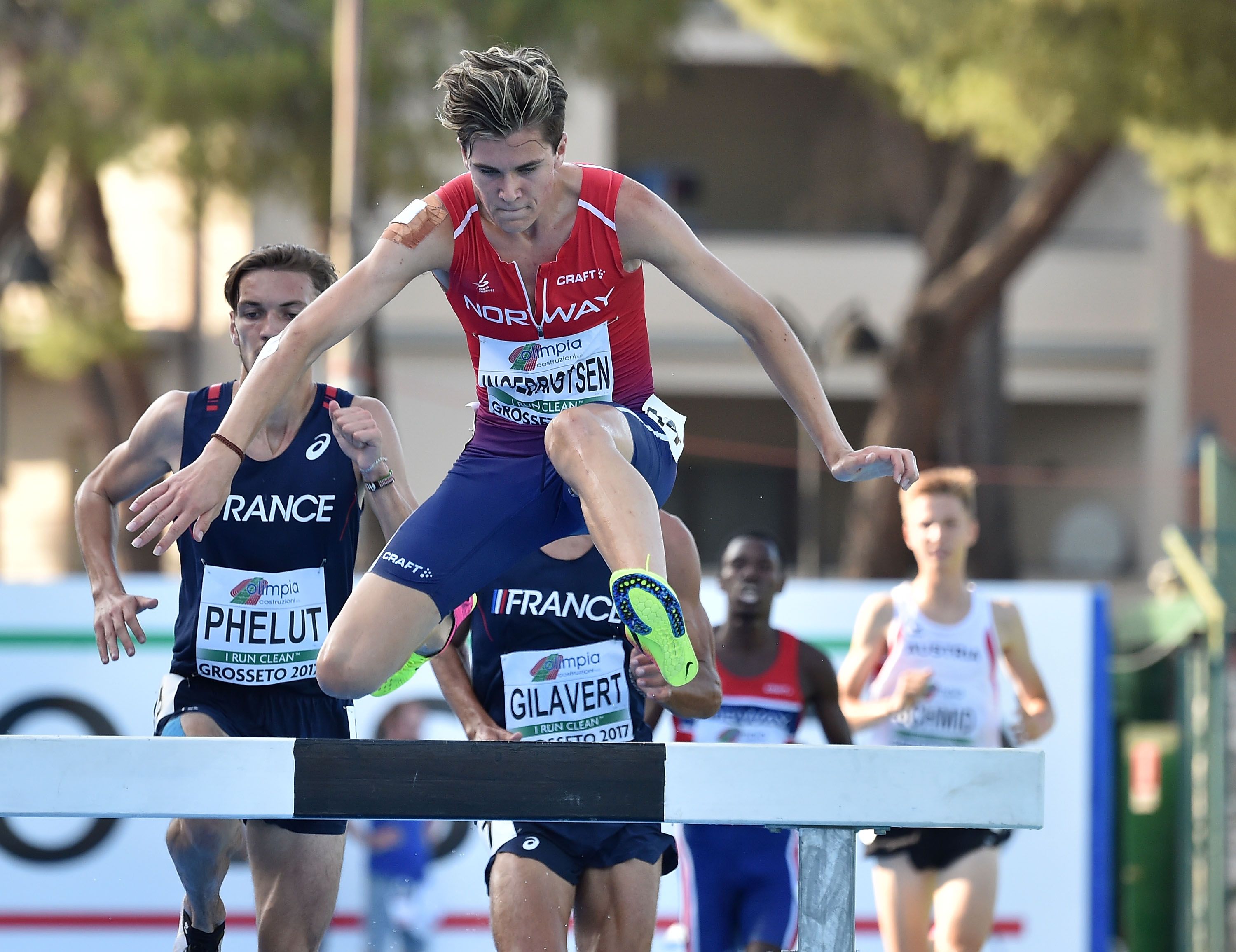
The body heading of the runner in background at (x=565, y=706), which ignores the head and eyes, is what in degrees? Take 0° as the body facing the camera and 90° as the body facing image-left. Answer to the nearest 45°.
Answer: approximately 0°

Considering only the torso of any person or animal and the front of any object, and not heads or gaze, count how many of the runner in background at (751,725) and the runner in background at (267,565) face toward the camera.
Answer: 2

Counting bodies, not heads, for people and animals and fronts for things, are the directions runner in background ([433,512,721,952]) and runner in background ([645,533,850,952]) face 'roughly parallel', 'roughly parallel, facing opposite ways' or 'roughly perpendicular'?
roughly parallel

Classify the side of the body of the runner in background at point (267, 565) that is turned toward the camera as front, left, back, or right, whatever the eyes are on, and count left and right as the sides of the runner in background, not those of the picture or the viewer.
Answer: front

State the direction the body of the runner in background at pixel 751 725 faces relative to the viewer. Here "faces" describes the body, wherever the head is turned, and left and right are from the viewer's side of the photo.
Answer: facing the viewer

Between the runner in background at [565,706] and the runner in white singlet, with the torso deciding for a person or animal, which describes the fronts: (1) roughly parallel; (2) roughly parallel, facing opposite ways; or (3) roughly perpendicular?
roughly parallel

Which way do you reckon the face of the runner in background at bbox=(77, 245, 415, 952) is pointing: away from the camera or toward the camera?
toward the camera

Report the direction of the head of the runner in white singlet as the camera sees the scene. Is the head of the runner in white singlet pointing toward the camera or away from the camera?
toward the camera
